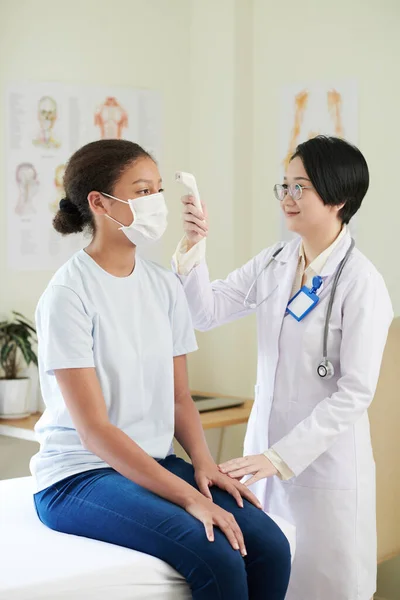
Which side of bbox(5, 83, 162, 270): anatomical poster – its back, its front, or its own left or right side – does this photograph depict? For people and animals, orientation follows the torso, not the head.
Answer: front

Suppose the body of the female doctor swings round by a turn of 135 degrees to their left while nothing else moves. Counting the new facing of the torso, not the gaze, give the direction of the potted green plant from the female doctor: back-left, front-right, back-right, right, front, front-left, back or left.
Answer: back-left

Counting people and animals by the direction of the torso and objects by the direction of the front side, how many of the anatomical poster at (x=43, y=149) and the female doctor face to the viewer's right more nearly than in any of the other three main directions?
0

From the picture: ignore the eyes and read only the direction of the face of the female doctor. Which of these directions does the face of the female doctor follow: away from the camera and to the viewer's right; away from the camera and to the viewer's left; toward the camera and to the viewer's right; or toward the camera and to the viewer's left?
toward the camera and to the viewer's left

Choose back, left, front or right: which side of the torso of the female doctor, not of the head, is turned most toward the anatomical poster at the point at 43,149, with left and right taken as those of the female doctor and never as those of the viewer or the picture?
right

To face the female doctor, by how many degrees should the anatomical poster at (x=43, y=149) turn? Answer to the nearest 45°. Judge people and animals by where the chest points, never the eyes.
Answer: approximately 45° to its left

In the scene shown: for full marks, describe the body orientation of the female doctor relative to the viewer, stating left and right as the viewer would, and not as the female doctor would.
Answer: facing the viewer and to the left of the viewer
